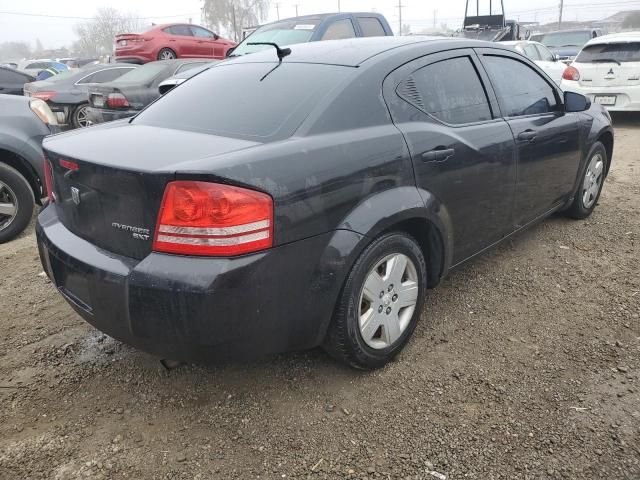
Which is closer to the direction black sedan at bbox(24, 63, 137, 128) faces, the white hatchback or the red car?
the red car

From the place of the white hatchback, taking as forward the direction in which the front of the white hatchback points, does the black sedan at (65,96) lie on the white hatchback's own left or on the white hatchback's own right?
on the white hatchback's own left

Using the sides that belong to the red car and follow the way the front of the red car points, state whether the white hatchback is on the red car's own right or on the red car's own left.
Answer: on the red car's own right

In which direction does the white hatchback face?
away from the camera

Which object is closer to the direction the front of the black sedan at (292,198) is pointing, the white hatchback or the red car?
the white hatchback

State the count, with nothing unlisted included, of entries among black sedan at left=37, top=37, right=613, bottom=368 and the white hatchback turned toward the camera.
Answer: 0

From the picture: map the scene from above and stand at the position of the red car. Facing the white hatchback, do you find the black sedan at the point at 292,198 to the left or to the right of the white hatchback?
right

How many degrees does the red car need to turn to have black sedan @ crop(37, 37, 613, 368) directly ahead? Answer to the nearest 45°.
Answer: approximately 135° to its right

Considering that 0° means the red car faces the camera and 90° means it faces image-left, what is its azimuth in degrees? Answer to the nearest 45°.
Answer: approximately 225°

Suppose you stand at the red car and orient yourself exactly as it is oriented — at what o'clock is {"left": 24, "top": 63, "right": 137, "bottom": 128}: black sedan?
The black sedan is roughly at 5 o'clock from the red car.

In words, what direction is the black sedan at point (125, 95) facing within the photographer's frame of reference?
facing away from the viewer and to the right of the viewer
